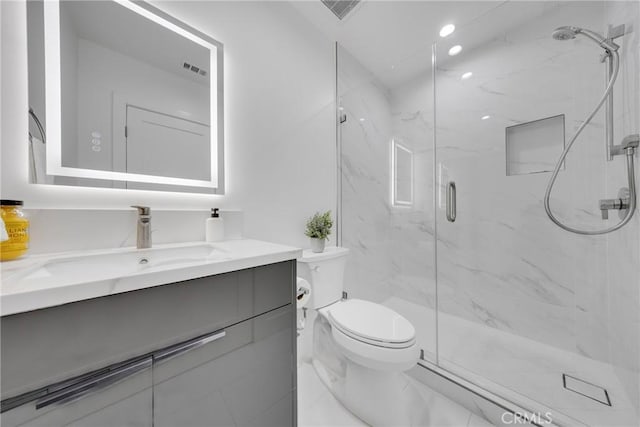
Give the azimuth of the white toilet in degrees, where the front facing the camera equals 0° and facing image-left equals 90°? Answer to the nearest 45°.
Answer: approximately 315°

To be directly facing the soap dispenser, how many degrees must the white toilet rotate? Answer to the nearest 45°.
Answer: approximately 135° to its right

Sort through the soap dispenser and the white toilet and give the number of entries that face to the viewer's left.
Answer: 0

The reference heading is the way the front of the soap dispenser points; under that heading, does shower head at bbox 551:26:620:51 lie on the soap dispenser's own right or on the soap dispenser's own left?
on the soap dispenser's own left

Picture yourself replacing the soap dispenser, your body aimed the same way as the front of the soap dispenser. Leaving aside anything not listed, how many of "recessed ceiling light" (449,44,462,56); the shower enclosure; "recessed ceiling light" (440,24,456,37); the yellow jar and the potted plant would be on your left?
4

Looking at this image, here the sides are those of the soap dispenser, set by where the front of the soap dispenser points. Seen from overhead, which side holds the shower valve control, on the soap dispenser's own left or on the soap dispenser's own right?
on the soap dispenser's own left

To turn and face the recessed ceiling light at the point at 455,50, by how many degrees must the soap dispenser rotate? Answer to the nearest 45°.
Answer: approximately 90° to its left
